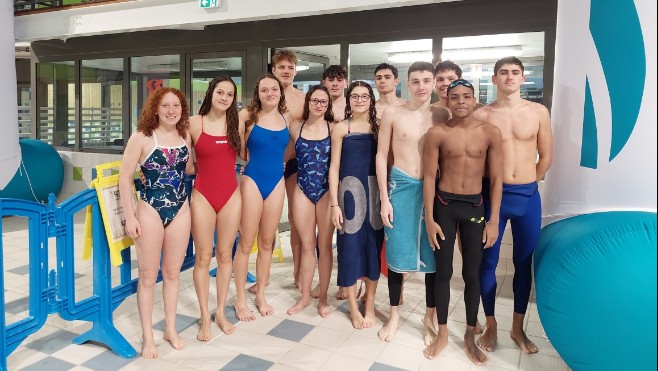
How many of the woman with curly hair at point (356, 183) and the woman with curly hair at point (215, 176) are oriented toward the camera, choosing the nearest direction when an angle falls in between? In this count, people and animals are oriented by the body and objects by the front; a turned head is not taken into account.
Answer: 2

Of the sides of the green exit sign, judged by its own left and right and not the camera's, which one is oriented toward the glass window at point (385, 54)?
left

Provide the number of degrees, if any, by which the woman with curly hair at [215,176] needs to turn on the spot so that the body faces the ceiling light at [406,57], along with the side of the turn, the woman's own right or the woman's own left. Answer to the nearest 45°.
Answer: approximately 135° to the woman's own left

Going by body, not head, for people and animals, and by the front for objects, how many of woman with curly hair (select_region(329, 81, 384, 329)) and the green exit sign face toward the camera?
2

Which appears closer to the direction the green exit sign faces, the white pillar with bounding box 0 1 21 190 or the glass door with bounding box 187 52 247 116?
the white pillar

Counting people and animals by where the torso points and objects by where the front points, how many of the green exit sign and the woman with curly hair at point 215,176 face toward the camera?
2

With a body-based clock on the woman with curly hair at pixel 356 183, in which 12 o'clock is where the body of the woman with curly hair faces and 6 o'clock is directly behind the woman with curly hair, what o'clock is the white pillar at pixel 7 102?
The white pillar is roughly at 3 o'clock from the woman with curly hair.

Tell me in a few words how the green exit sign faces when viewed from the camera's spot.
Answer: facing the viewer

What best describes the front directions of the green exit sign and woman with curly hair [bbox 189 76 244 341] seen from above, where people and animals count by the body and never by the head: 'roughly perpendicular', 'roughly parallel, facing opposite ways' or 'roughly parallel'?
roughly parallel

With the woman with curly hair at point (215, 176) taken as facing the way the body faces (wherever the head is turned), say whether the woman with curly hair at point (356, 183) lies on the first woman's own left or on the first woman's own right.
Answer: on the first woman's own left

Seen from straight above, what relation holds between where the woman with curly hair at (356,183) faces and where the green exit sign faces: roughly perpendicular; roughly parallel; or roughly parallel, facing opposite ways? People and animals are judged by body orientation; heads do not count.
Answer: roughly parallel

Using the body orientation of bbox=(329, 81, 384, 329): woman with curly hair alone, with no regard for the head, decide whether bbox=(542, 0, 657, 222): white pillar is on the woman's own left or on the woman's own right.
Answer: on the woman's own left

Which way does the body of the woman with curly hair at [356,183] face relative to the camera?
toward the camera

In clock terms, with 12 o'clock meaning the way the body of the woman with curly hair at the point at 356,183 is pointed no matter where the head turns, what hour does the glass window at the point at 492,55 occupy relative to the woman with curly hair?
The glass window is roughly at 7 o'clock from the woman with curly hair.
